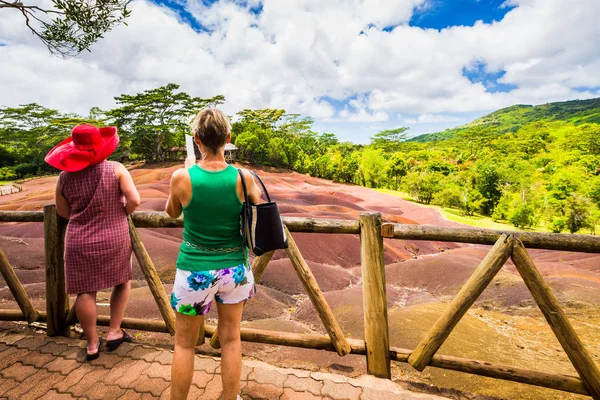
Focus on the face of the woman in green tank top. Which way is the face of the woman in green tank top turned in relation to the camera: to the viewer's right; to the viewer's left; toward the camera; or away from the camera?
away from the camera

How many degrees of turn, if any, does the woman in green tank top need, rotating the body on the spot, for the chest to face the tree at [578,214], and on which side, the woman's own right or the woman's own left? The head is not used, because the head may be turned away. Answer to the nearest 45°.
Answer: approximately 45° to the woman's own right

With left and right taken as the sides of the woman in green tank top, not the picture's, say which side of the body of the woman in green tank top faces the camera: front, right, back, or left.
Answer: back

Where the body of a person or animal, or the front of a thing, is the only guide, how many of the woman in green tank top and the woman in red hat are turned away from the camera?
2

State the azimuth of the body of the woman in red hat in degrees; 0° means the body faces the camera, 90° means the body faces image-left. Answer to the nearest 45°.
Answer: approximately 180°
